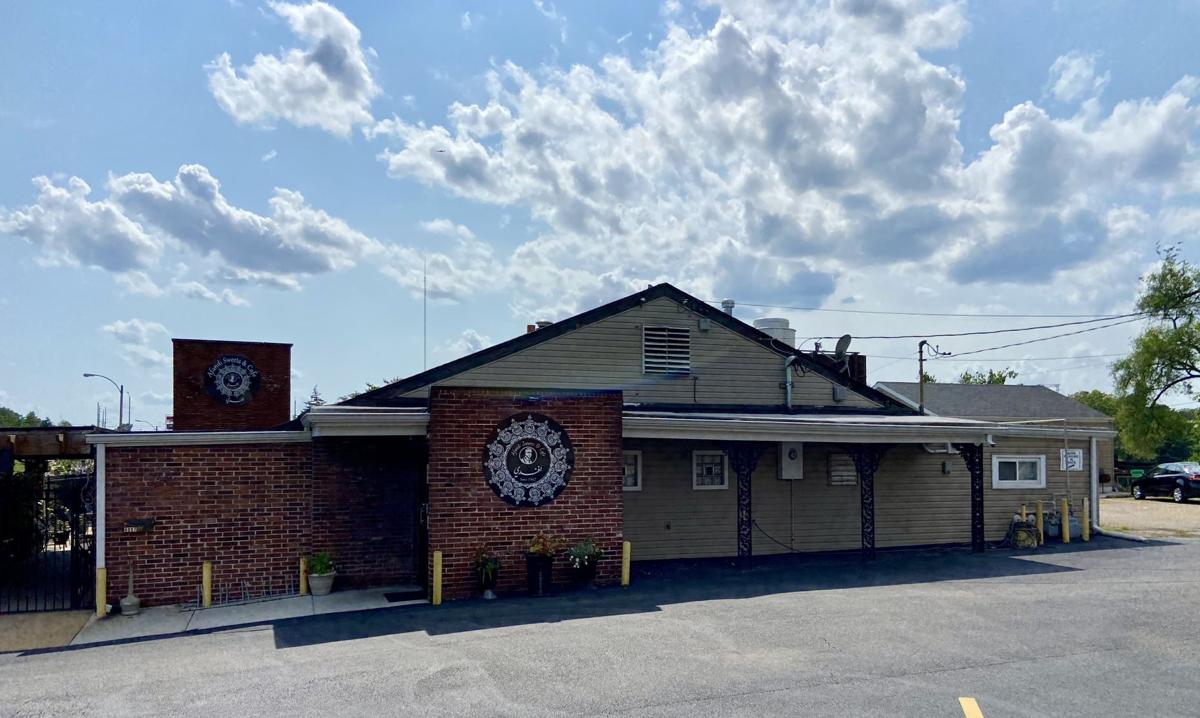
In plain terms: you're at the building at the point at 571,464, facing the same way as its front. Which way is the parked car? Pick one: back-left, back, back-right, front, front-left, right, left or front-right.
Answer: back-left

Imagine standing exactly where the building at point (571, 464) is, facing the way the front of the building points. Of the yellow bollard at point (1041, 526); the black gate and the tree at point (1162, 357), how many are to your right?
1

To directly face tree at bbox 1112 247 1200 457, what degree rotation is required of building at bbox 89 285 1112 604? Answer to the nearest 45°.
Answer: approximately 135° to its left

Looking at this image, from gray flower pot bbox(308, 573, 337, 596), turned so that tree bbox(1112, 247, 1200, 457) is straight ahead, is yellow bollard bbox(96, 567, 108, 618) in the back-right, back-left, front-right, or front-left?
back-left

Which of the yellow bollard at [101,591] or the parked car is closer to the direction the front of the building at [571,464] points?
the yellow bollard

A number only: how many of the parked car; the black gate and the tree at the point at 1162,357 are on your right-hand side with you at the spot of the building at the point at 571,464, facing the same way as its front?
1

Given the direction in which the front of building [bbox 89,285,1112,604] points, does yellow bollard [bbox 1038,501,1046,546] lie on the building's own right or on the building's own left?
on the building's own left

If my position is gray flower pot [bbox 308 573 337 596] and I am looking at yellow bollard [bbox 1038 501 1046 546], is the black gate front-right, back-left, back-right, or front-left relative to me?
back-left

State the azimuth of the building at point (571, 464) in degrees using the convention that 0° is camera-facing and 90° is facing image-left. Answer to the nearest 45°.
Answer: approximately 0°
